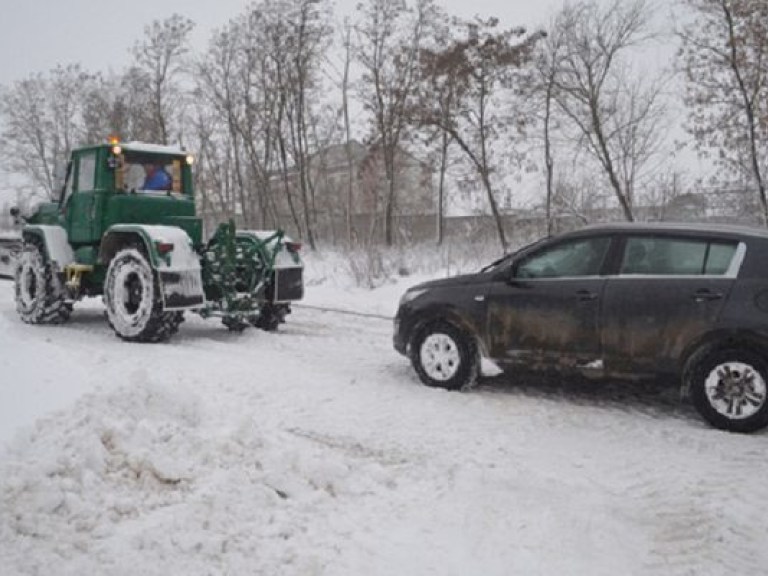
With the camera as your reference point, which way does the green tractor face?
facing away from the viewer and to the left of the viewer

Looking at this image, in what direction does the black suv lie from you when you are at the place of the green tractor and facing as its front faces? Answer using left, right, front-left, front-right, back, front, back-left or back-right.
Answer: back

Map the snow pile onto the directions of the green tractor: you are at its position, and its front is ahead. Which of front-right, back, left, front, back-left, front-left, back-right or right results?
back-left

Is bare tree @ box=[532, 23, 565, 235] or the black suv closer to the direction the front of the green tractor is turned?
the bare tree

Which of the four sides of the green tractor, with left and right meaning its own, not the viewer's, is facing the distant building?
right

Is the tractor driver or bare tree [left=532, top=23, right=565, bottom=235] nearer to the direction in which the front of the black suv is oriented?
the tractor driver

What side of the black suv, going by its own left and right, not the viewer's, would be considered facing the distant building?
right

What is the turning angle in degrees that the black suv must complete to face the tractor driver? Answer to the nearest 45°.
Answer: approximately 45° to its right

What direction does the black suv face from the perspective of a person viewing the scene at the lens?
facing to the left of the viewer
